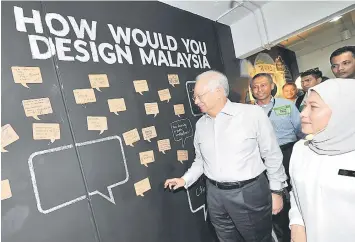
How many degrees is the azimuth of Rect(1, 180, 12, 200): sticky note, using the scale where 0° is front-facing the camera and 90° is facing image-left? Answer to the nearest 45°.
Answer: approximately 0°

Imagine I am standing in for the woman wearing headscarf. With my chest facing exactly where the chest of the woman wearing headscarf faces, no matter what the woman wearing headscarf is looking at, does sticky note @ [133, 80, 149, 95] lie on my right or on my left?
on my right

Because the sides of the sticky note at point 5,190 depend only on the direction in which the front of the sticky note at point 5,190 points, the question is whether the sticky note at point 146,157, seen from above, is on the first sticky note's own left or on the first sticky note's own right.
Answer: on the first sticky note's own left

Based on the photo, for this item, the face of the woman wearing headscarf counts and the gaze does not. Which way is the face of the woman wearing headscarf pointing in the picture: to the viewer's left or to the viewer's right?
to the viewer's left

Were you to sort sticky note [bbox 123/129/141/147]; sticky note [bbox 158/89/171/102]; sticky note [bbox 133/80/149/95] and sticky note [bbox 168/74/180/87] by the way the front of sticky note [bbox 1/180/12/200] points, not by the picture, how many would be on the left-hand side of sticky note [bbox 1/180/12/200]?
4

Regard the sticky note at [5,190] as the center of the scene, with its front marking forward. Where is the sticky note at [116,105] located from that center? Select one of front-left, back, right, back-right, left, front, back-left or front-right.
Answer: left

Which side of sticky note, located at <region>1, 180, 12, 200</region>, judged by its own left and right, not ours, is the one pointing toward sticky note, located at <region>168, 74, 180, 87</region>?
left

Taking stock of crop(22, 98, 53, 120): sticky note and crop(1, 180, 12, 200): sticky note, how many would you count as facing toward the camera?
2

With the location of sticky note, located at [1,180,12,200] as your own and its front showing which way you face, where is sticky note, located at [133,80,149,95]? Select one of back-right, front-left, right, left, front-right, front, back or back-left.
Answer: left

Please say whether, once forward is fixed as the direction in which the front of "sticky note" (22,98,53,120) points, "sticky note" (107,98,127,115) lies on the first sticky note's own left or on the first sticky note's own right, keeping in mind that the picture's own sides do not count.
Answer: on the first sticky note's own left

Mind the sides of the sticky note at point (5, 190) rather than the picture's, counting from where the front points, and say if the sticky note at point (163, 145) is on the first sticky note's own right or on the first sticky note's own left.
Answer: on the first sticky note's own left

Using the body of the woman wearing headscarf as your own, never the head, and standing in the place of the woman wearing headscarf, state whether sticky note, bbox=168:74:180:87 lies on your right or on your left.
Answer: on your right
